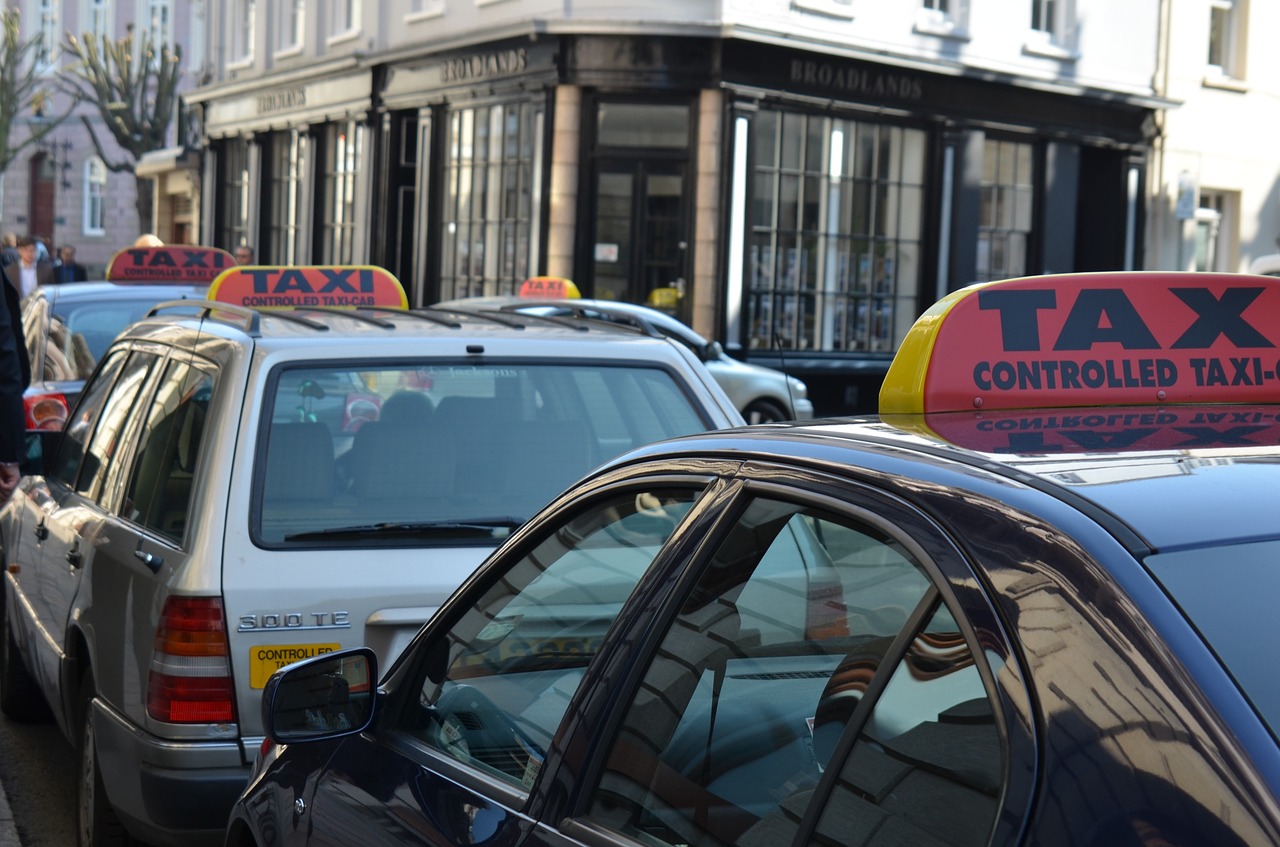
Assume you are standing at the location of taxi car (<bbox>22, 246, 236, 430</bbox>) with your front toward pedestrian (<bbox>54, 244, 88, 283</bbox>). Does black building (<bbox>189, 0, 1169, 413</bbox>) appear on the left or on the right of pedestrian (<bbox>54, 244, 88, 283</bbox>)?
right

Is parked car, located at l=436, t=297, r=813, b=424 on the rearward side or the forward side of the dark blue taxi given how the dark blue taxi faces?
on the forward side

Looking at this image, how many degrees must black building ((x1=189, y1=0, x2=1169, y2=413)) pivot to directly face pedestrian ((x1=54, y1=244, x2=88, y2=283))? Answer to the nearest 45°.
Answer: approximately 135° to its right

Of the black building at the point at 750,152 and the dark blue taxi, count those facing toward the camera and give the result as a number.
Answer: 1

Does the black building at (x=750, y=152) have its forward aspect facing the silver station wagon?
yes

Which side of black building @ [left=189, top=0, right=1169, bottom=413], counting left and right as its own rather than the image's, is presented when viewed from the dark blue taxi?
front

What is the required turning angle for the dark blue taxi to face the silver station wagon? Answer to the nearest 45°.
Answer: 0° — it already faces it

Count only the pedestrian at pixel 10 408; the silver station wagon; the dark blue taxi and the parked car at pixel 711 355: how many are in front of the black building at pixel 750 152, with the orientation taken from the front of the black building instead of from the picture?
4

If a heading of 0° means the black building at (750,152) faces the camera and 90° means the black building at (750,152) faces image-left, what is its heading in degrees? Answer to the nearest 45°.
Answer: approximately 0°

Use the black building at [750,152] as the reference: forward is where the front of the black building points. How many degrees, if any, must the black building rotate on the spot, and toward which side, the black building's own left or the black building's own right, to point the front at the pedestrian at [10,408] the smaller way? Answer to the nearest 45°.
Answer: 0° — it already faces them

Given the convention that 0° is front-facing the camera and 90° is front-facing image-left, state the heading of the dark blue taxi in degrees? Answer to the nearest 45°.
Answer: approximately 135°

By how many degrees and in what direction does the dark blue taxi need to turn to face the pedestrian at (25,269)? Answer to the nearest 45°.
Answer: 0° — it already faces them

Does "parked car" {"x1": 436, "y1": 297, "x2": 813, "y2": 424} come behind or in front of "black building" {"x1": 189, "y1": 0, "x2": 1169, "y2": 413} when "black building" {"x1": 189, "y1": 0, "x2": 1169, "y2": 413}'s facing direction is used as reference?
in front
